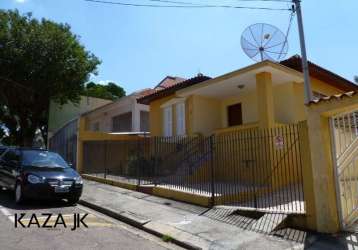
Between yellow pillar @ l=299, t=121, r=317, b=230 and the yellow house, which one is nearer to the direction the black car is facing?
the yellow pillar

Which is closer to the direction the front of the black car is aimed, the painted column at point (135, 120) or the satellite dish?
the satellite dish

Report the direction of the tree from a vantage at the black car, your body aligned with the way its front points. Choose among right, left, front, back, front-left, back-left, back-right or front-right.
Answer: back-left

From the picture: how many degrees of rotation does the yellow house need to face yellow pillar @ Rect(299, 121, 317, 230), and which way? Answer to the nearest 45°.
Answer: approximately 45° to its left

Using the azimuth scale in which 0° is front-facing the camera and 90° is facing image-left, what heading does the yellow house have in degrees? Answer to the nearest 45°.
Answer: approximately 45°

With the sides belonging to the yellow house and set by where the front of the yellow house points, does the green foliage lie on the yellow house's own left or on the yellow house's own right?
on the yellow house's own right

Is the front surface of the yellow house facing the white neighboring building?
no

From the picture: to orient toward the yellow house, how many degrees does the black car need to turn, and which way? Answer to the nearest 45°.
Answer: approximately 45° to its left

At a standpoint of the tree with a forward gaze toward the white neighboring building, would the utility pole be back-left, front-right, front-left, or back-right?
front-right

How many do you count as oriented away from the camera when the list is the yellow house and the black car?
0

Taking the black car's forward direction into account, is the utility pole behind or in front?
in front

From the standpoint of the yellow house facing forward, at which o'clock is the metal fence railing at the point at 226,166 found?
The metal fence railing is roughly at 11 o'clock from the yellow house.

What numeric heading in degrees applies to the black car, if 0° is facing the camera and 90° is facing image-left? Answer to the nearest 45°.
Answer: approximately 315°

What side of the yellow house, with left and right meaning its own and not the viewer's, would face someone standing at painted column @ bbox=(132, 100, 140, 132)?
right

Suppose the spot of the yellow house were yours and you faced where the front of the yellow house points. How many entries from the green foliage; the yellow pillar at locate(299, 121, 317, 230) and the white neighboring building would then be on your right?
2
